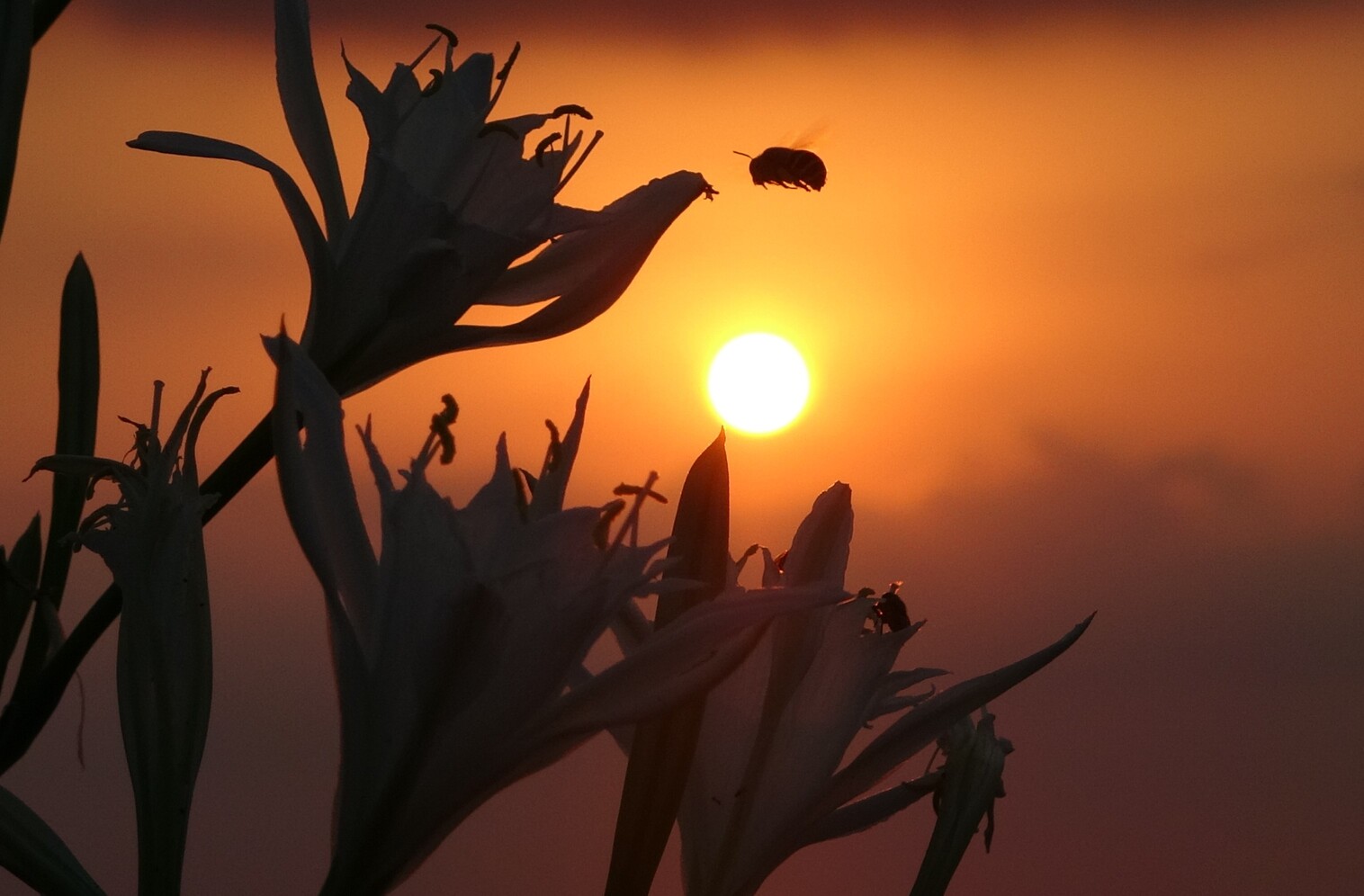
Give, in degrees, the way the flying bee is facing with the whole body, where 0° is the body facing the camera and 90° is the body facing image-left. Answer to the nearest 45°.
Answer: approximately 90°

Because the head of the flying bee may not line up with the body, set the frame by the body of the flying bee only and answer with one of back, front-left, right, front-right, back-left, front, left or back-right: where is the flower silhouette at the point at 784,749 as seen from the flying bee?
left
